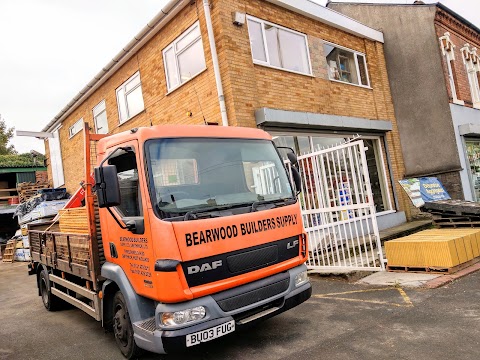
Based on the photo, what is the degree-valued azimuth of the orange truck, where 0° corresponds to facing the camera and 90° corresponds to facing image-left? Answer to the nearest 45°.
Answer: approximately 315°

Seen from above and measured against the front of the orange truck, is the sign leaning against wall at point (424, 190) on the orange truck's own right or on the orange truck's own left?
on the orange truck's own left
